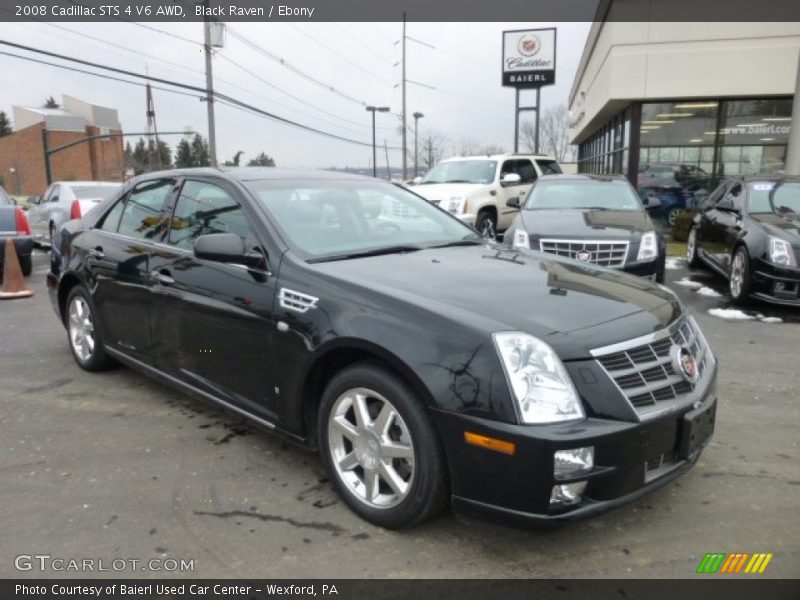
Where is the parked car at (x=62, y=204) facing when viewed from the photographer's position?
facing away from the viewer and to the left of the viewer

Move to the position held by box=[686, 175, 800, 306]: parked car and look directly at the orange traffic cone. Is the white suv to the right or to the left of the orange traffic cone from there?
right

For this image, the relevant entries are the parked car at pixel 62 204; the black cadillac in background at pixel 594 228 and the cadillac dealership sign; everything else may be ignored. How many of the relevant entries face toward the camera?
2

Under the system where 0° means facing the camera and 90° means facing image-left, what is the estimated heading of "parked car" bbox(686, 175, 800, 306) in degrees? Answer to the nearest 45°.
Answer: approximately 315°

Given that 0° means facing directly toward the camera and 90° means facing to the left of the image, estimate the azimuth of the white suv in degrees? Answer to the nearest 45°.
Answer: approximately 45°

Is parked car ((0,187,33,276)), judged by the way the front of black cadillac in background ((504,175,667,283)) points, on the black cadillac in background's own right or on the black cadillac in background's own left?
on the black cadillac in background's own right

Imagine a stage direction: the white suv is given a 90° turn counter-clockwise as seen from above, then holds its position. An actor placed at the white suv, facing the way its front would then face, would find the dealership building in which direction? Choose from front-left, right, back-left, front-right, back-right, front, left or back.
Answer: left

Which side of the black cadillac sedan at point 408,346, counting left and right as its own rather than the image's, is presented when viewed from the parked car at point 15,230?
back

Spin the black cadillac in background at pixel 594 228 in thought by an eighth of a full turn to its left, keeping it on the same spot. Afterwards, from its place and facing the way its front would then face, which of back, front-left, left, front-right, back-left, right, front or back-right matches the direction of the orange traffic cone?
back-right

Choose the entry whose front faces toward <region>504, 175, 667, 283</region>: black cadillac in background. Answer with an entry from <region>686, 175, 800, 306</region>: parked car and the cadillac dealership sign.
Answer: the cadillac dealership sign

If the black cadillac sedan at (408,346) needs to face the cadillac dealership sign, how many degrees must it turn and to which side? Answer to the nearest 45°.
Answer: approximately 135° to its left

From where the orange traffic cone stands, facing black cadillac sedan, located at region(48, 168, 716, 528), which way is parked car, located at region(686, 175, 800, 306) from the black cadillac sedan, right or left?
left

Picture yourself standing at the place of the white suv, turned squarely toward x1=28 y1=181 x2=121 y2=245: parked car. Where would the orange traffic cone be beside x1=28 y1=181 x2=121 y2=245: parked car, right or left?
left

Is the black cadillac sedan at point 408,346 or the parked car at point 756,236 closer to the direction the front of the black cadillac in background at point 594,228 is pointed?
the black cadillac sedan

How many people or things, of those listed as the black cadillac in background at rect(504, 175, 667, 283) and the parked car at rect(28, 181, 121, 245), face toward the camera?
1
